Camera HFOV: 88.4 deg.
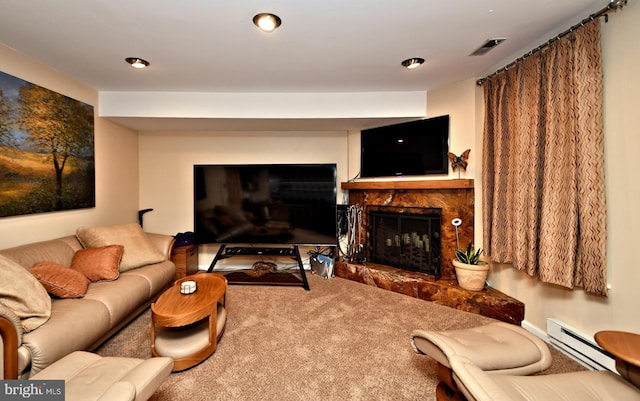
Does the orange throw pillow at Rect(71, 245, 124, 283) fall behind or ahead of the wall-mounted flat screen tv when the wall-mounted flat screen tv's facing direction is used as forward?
ahead

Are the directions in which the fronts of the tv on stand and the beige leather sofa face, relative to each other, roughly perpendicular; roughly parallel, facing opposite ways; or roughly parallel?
roughly perpendicular

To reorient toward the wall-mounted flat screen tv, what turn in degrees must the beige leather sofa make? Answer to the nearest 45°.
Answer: approximately 45° to its left

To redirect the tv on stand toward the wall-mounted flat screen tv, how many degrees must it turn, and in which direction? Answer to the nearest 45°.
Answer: approximately 90° to its left

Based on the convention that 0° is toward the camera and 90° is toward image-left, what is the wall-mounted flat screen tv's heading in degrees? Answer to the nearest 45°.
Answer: approximately 45°

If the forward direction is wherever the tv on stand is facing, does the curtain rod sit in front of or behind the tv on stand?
in front

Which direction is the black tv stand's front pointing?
toward the camera

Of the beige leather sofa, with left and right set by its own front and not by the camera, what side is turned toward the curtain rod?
front

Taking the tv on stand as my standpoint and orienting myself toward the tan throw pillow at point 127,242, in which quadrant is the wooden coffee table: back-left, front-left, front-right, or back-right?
front-left

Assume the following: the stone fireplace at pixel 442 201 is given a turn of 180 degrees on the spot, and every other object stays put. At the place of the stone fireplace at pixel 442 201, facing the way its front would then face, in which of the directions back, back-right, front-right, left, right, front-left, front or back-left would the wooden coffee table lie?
back

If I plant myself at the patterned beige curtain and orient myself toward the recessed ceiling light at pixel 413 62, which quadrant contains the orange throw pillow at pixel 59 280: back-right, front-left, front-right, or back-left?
front-left

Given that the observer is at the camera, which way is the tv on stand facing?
facing the viewer

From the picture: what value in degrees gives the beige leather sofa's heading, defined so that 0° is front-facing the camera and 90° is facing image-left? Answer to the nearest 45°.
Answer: approximately 315°

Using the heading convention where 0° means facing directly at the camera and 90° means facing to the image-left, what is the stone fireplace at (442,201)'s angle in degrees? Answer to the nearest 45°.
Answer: approximately 45°

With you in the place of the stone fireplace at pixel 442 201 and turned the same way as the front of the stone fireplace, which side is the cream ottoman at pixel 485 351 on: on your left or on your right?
on your left

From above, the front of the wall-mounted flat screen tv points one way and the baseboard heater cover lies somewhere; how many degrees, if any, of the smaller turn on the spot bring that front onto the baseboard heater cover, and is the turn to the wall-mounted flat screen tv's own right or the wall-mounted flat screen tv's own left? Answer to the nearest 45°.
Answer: approximately 90° to the wall-mounted flat screen tv's own left
